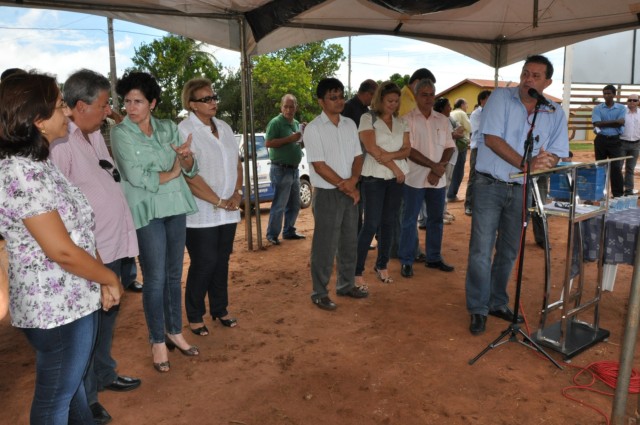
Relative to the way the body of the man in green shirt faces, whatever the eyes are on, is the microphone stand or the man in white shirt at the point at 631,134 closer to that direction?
the microphone stand

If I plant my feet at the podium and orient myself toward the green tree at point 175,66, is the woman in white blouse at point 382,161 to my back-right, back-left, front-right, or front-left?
front-left

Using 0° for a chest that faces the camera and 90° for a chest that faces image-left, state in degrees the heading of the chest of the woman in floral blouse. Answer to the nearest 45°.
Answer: approximately 270°

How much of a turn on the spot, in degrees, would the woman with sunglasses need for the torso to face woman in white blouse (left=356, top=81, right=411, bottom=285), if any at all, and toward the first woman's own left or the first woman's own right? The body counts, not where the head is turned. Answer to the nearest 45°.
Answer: approximately 90° to the first woman's own left

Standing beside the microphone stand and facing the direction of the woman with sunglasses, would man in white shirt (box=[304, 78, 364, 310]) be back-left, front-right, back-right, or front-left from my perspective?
front-right

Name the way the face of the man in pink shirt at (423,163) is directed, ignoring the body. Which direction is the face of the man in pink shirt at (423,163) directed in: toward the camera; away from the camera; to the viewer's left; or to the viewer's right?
toward the camera

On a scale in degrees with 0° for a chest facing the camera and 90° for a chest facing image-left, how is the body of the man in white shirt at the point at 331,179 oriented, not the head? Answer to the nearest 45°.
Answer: approximately 315°

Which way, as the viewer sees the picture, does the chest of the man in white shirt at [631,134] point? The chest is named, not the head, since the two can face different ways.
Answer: toward the camera

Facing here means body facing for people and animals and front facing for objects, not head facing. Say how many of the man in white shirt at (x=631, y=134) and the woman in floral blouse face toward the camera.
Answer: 1

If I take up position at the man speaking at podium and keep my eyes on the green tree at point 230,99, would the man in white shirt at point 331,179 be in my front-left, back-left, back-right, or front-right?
front-left

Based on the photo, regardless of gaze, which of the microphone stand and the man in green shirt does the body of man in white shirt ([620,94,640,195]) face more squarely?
the microphone stand

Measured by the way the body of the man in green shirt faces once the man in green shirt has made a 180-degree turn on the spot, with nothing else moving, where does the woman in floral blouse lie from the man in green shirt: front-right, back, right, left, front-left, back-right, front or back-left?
back-left

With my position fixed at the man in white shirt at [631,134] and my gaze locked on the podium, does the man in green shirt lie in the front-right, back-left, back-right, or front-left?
front-right

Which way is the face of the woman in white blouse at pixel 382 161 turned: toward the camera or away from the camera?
toward the camera
